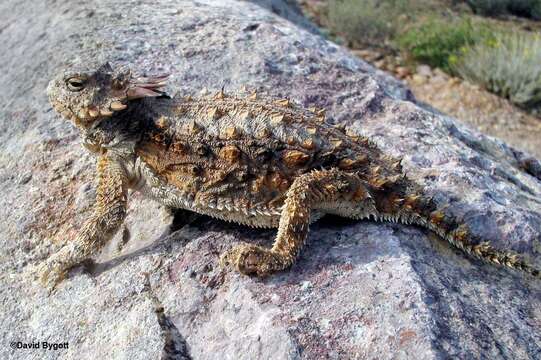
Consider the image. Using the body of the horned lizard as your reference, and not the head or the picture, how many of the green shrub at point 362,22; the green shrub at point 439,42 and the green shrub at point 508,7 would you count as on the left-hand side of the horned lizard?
0

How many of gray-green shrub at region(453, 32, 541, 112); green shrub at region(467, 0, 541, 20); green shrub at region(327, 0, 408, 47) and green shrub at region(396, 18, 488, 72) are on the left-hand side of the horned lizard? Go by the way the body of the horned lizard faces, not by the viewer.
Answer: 0

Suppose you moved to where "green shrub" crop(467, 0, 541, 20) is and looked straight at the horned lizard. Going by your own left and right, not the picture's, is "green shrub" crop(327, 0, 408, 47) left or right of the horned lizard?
right

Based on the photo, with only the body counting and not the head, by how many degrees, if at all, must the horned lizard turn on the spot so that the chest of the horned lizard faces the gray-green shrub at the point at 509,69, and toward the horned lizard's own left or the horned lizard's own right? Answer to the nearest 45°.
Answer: approximately 135° to the horned lizard's own right

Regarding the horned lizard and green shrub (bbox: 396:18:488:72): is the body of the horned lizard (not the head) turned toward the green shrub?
no

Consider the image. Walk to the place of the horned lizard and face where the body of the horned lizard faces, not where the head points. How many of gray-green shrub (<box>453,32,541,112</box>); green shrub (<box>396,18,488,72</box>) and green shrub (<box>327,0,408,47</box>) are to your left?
0

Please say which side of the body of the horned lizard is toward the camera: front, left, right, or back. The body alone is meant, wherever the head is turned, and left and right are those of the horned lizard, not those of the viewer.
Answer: left

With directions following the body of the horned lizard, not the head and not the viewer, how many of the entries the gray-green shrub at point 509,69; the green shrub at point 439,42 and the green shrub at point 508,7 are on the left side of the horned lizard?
0

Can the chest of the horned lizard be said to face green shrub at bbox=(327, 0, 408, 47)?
no

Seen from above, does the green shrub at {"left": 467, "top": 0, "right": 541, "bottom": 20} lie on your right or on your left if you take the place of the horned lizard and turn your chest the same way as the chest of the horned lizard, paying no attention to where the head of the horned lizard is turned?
on your right

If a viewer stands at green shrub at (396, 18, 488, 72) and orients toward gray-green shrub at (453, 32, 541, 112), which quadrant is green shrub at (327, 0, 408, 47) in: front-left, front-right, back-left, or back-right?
back-right
